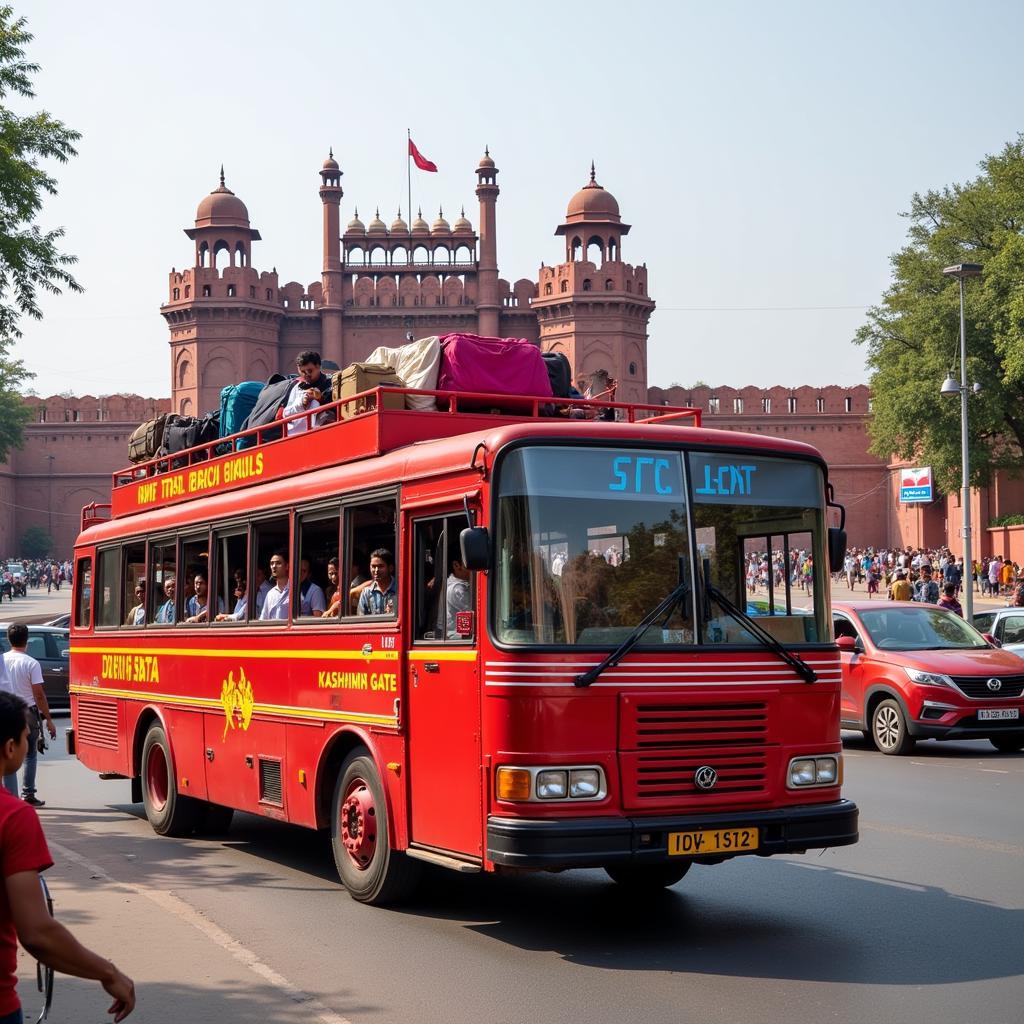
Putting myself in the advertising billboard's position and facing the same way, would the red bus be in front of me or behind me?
in front

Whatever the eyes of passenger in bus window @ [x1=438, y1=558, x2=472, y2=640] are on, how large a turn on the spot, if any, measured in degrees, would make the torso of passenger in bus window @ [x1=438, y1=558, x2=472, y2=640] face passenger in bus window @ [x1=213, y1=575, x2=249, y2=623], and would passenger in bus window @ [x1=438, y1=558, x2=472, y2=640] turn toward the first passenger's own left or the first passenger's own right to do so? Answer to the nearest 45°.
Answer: approximately 180°

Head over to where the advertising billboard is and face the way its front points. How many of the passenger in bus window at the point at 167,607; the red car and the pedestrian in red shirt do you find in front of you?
3

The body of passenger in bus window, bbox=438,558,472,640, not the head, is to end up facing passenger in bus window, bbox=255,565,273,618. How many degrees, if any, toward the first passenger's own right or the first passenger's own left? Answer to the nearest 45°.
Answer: approximately 180°

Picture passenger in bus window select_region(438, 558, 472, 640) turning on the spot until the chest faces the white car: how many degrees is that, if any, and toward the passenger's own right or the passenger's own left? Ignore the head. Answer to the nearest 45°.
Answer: approximately 90° to the passenger's own left

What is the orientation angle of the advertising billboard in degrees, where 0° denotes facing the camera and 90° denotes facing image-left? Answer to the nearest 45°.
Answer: approximately 0°

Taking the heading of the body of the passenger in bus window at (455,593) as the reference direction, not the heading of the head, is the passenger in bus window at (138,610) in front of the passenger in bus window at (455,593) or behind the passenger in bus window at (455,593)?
behind

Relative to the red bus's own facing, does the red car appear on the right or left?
on its left

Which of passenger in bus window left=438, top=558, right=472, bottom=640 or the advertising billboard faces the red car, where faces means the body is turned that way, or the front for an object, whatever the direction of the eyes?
the advertising billboard
